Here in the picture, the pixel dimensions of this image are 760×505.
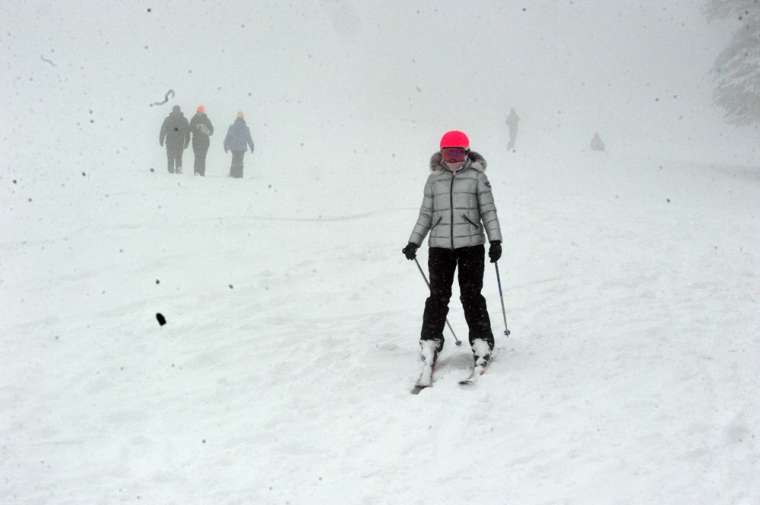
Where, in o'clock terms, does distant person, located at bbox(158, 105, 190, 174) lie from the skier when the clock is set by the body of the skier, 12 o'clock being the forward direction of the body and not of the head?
The distant person is roughly at 5 o'clock from the skier.

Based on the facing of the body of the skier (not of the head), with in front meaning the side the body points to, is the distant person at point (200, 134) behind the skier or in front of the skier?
behind

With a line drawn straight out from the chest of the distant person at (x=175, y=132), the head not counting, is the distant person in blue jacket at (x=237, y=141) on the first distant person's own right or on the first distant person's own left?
on the first distant person's own right

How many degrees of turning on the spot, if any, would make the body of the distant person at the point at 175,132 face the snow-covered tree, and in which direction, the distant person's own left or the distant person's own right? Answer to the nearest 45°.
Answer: approximately 90° to the distant person's own right

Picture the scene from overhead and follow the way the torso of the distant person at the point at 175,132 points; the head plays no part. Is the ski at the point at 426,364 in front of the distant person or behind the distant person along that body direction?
behind

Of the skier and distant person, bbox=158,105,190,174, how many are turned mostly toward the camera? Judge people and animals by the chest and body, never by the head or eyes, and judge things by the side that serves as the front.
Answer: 1

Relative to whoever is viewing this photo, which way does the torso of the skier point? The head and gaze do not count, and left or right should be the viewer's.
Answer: facing the viewer

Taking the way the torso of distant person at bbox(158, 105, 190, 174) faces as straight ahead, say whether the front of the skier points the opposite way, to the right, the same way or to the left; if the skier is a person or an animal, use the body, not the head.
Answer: the opposite way

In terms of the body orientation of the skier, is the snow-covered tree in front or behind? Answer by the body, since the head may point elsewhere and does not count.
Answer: behind

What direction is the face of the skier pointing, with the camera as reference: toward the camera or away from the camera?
toward the camera

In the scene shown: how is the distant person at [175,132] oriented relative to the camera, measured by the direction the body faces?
away from the camera

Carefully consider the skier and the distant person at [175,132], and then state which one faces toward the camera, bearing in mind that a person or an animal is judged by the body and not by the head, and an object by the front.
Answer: the skier

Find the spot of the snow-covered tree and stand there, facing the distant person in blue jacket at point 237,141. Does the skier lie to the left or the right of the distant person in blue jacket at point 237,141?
left
